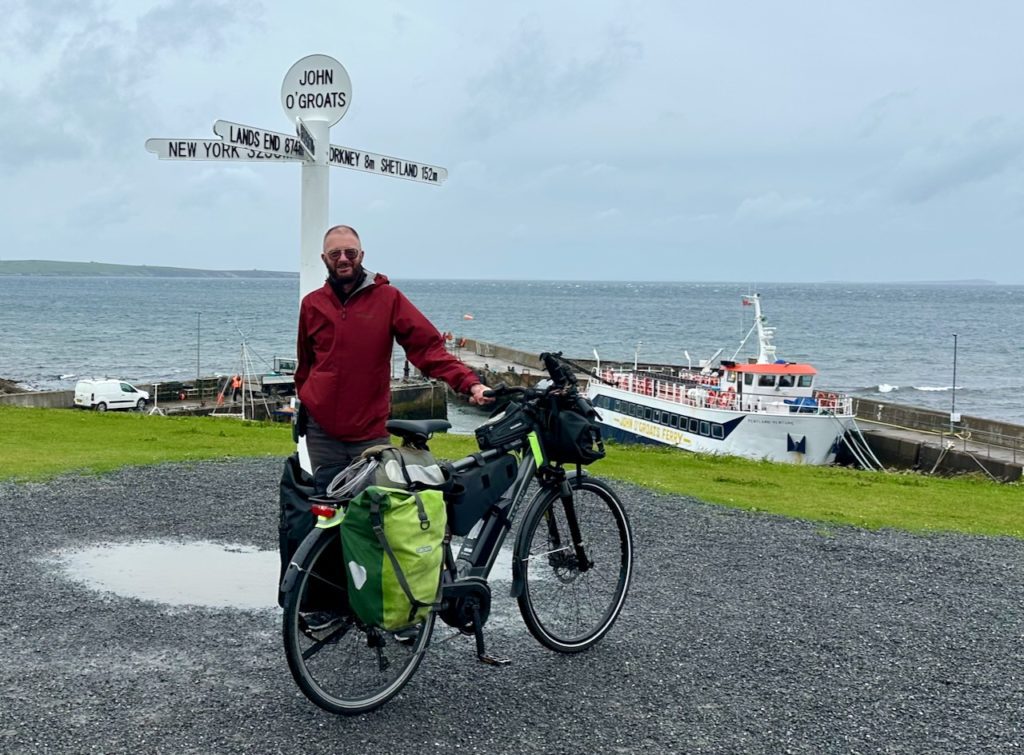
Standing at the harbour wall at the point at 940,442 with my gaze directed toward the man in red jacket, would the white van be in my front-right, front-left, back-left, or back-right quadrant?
front-right

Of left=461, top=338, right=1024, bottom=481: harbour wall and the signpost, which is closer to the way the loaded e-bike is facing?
the harbour wall

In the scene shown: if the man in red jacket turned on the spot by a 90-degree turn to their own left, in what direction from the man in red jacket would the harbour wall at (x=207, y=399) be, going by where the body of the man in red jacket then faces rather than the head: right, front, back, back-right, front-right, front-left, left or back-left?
left

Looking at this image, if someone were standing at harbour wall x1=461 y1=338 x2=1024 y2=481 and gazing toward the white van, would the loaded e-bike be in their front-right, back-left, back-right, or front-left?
front-left

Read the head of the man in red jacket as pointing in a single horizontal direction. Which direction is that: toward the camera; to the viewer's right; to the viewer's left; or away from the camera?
toward the camera

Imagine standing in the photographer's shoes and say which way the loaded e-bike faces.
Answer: facing away from the viewer and to the right of the viewer

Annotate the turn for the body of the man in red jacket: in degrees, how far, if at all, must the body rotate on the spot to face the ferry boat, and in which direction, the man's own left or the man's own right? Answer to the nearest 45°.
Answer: approximately 135° to the man's own left

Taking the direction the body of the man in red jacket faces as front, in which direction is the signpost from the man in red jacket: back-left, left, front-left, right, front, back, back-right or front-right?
back

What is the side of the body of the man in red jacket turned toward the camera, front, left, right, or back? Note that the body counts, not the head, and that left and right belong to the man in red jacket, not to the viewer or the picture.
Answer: front

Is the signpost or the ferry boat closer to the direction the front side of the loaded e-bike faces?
the ferry boat
